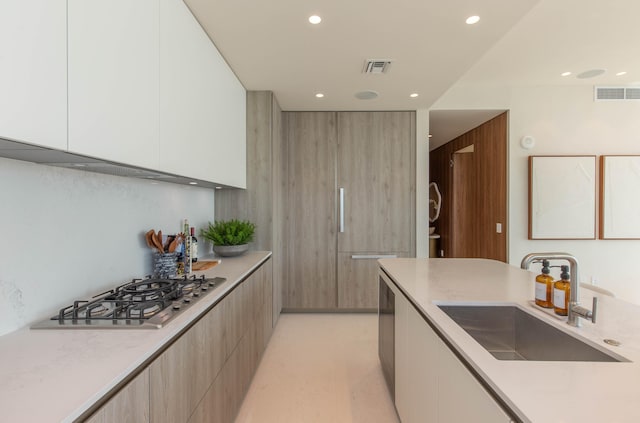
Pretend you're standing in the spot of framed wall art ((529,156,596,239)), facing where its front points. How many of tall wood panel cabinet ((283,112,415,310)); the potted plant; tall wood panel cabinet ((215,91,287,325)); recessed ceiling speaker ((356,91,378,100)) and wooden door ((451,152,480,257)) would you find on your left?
0

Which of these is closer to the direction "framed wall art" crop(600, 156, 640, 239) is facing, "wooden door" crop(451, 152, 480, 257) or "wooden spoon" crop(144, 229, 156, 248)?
the wooden spoon

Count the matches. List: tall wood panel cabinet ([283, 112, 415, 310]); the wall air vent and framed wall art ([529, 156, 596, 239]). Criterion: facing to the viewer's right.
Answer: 0

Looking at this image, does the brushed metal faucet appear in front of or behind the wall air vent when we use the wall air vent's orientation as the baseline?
in front

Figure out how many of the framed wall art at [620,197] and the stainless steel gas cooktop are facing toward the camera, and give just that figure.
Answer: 1

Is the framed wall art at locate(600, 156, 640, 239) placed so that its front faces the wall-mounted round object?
no

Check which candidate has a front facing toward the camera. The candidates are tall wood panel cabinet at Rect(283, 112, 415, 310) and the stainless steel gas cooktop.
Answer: the tall wood panel cabinet

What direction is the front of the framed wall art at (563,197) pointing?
toward the camera

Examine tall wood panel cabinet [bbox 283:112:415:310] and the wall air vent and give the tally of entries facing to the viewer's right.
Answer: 0

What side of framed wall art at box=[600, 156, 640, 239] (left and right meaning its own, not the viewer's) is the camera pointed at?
front

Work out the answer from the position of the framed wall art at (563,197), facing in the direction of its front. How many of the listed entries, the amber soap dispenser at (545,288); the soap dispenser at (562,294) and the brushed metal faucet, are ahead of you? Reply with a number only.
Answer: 3

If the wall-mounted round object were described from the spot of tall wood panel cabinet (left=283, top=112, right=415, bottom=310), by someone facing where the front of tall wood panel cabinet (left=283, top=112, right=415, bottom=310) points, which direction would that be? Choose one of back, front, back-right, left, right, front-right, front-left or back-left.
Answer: left

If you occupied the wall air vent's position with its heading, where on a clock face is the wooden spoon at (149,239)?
The wooden spoon is roughly at 1 o'clock from the wall air vent.

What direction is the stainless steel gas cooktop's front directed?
to the viewer's right

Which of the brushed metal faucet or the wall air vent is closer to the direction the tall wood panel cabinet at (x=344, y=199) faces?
the brushed metal faucet

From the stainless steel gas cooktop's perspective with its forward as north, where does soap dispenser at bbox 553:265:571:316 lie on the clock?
The soap dispenser is roughly at 1 o'clock from the stainless steel gas cooktop.

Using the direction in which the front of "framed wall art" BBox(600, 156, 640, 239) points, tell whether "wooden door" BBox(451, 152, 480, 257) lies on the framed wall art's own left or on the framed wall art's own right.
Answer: on the framed wall art's own right
